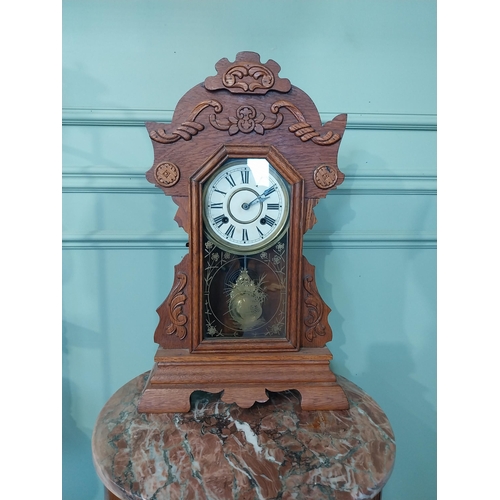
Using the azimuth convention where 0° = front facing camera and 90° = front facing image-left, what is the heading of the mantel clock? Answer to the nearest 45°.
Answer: approximately 0°
